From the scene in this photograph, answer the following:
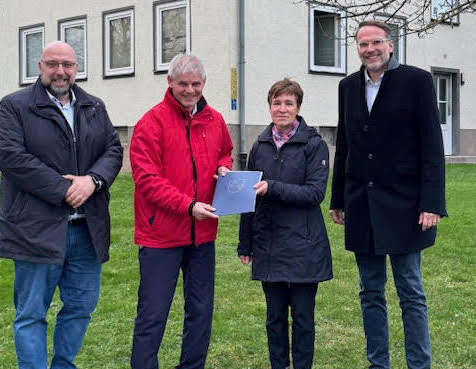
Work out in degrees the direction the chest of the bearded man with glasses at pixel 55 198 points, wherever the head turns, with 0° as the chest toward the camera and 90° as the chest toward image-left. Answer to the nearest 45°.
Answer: approximately 315°

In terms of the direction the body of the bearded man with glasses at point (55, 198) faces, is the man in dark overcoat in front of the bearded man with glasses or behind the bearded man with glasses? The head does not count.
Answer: in front

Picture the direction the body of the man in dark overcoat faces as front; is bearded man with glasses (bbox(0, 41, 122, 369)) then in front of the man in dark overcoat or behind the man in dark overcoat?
in front

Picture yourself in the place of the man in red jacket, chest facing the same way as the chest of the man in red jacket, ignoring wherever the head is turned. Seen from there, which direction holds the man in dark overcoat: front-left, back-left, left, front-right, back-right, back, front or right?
front-left

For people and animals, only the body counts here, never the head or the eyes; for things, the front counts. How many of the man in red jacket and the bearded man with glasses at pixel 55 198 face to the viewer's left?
0

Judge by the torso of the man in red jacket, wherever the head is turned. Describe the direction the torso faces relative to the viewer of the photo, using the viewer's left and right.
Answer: facing the viewer and to the right of the viewer
